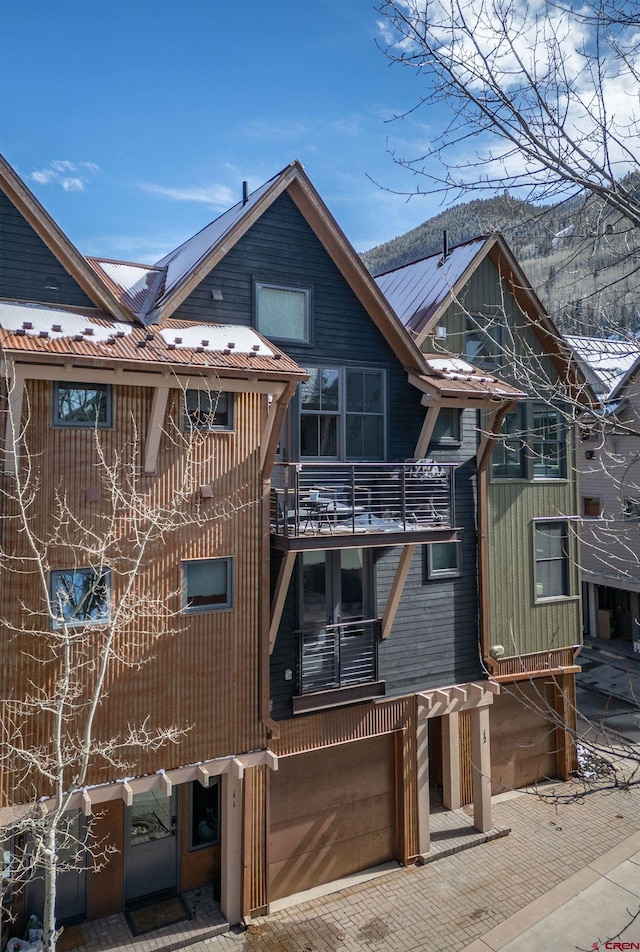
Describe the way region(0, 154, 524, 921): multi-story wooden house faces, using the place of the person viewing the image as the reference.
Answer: facing the viewer and to the right of the viewer

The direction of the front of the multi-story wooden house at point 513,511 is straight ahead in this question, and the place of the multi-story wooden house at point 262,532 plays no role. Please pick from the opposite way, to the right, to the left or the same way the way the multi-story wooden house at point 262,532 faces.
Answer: the same way

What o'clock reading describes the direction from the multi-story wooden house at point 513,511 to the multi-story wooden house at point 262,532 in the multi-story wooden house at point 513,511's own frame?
the multi-story wooden house at point 262,532 is roughly at 3 o'clock from the multi-story wooden house at point 513,511.

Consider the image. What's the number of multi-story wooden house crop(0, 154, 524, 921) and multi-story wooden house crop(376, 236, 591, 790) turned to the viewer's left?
0

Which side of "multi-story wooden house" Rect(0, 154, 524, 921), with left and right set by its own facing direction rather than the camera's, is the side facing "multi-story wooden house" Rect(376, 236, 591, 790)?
left

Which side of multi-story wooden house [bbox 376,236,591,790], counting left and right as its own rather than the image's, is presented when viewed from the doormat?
right
